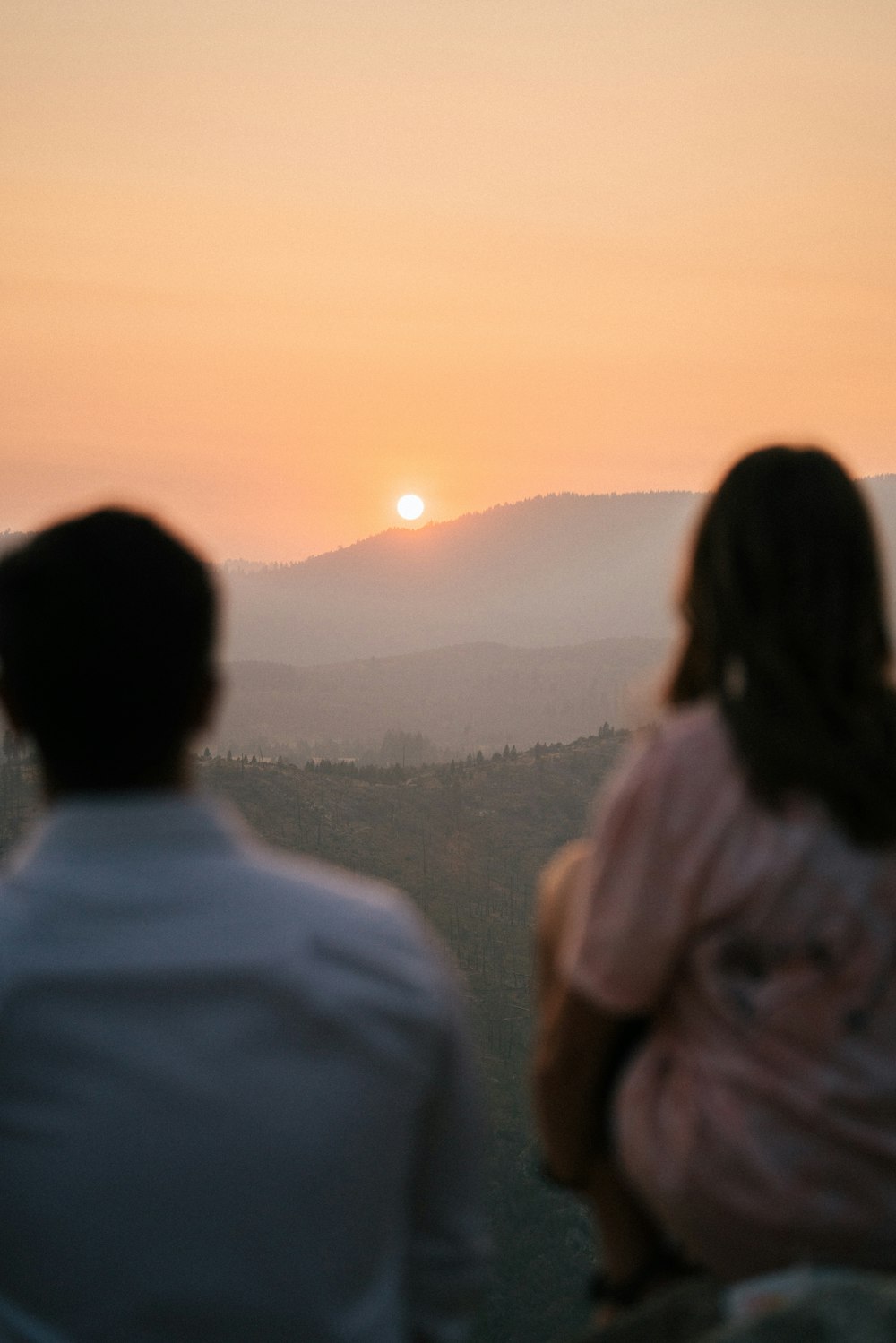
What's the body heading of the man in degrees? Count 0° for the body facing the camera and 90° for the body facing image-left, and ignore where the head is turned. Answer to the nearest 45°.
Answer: approximately 180°

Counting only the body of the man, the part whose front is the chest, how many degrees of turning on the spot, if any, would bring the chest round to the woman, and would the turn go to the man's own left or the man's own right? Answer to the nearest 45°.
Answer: approximately 90° to the man's own right

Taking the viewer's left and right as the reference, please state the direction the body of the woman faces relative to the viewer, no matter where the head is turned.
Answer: facing away from the viewer and to the left of the viewer

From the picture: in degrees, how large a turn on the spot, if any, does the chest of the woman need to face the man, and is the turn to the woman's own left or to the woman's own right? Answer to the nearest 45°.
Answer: approximately 90° to the woman's own left
